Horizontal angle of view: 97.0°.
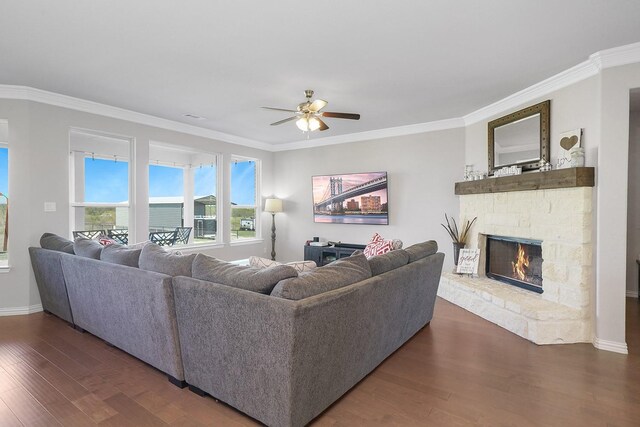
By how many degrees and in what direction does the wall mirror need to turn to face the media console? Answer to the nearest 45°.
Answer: approximately 45° to its right

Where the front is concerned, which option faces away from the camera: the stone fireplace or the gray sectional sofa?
the gray sectional sofa

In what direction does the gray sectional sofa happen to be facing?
away from the camera

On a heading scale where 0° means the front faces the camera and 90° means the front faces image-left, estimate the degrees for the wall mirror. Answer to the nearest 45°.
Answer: approximately 45°

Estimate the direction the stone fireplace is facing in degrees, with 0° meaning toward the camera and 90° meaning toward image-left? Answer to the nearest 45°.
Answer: approximately 45°
